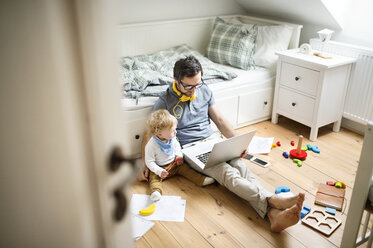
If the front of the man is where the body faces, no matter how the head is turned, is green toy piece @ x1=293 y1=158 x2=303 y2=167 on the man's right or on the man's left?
on the man's left

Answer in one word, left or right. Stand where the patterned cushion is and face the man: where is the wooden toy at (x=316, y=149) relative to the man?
left

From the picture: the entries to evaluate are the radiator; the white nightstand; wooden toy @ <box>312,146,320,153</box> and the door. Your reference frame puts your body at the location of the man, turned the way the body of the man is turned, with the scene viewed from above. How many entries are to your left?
3

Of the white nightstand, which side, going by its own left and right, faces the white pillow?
right

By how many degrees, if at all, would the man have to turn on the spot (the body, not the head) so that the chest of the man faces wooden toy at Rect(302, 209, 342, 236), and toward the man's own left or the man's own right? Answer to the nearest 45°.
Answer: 0° — they already face it

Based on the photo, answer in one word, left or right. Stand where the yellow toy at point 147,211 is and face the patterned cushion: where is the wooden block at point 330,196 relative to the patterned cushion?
right

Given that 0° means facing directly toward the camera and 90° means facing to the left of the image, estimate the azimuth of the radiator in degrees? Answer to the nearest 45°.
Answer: approximately 45°

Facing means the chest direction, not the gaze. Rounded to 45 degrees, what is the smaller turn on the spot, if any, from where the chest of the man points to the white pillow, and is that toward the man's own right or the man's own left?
approximately 135° to the man's own left

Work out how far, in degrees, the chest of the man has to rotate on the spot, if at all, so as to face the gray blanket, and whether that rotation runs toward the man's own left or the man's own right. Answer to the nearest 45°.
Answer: approximately 180°

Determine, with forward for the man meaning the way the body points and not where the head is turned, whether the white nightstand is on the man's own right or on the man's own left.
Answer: on the man's own left
